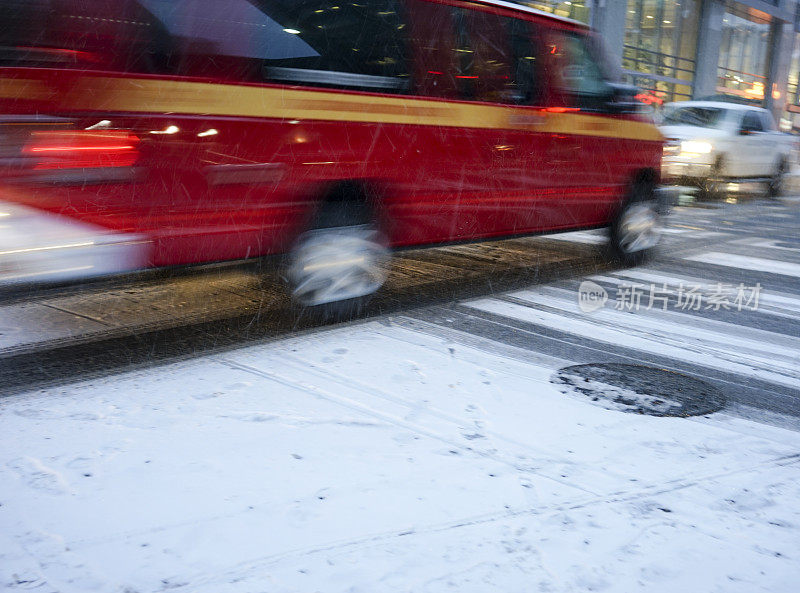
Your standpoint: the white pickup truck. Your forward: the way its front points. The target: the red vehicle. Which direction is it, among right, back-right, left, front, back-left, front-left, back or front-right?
front-left

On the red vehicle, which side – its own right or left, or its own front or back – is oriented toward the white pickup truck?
front

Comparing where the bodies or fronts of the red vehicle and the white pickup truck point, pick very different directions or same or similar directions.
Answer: very different directions

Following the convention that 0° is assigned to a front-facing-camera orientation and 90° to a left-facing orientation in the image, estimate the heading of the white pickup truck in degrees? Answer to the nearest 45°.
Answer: approximately 45°

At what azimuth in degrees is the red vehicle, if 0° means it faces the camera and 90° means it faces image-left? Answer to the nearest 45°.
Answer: approximately 225°
